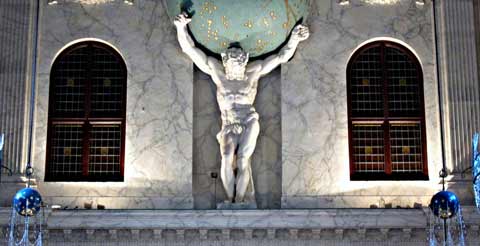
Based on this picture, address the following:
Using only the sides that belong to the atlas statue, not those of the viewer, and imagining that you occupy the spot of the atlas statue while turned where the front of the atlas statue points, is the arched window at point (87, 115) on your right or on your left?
on your right

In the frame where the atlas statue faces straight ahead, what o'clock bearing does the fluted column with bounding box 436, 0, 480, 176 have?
The fluted column is roughly at 9 o'clock from the atlas statue.

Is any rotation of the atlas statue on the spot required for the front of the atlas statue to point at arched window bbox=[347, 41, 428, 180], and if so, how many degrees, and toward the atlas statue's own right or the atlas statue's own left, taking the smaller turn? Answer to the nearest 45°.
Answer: approximately 90° to the atlas statue's own left

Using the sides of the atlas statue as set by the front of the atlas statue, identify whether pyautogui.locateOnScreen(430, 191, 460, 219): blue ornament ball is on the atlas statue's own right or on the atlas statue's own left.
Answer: on the atlas statue's own left

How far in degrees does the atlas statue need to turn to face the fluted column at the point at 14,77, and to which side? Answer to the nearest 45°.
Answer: approximately 90° to its right
